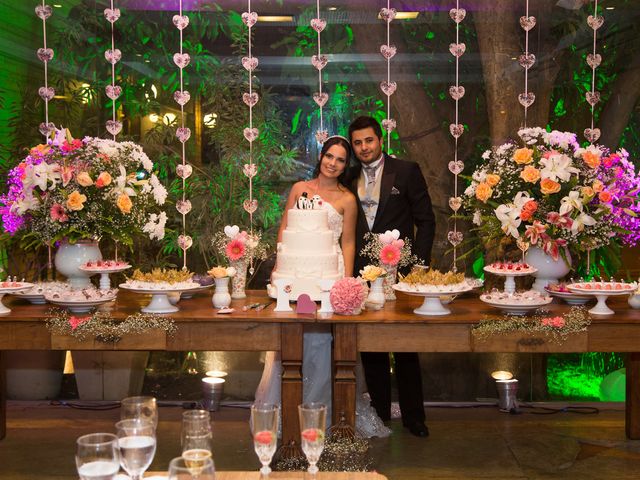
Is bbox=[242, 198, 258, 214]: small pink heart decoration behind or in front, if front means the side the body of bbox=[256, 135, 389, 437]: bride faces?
behind

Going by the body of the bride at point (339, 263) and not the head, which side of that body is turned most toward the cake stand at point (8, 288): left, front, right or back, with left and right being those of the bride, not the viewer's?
right

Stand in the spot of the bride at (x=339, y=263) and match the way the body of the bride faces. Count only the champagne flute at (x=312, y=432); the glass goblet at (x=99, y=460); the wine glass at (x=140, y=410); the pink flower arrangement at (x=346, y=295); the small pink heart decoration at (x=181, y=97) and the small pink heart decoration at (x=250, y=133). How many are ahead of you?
4

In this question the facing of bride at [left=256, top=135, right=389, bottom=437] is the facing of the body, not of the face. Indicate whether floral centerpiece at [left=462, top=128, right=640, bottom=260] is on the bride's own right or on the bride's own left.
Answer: on the bride's own left

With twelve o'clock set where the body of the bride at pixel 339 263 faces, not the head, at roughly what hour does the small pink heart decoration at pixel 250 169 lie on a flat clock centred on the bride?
The small pink heart decoration is roughly at 5 o'clock from the bride.

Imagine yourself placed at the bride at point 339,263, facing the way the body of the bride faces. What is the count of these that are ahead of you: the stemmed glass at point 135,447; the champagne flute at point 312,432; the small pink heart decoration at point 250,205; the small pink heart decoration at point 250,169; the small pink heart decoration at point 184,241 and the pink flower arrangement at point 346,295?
3

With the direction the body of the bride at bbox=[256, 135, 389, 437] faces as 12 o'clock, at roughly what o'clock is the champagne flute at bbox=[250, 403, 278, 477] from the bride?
The champagne flute is roughly at 12 o'clock from the bride.

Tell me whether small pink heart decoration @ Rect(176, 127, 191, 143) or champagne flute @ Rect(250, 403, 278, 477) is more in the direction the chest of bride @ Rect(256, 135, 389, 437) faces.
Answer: the champagne flute

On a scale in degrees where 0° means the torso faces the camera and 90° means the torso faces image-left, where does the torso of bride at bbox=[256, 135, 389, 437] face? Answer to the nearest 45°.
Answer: approximately 0°

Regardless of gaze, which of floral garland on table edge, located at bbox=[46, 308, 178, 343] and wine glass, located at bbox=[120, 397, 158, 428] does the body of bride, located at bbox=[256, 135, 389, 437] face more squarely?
the wine glass

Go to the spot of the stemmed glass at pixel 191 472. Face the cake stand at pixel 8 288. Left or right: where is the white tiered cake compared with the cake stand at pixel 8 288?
right

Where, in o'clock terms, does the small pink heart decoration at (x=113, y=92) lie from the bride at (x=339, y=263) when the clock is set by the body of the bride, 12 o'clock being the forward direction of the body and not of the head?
The small pink heart decoration is roughly at 4 o'clock from the bride.
